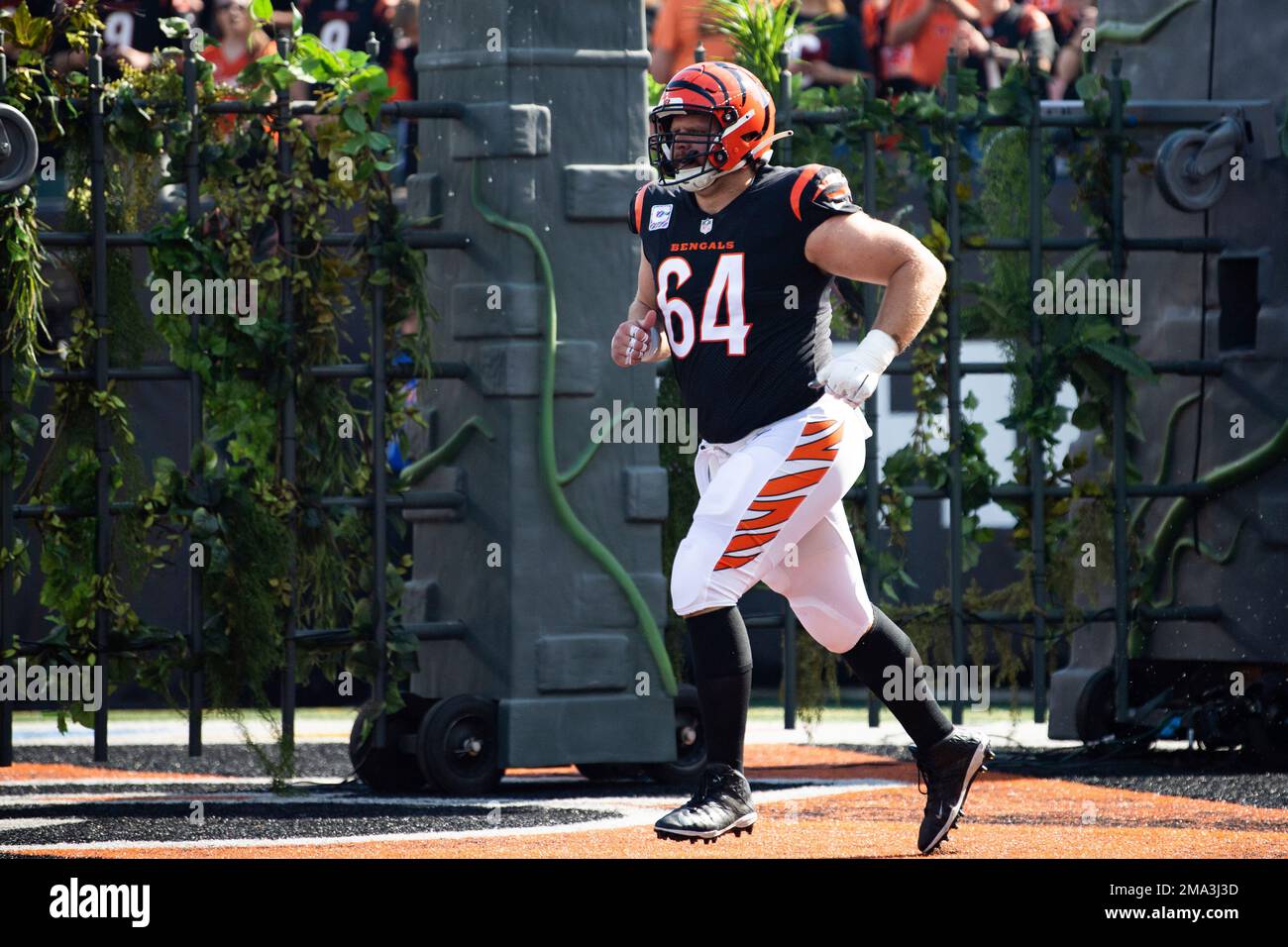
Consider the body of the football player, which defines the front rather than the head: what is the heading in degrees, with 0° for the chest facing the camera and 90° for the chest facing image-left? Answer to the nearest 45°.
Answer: approximately 45°

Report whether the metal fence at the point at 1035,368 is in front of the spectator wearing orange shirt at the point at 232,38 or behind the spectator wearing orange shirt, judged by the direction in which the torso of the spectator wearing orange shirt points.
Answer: in front

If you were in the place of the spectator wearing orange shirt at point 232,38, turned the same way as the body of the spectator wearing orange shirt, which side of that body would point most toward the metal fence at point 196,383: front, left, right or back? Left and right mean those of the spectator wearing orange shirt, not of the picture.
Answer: front

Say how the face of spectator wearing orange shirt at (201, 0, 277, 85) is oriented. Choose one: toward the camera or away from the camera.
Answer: toward the camera

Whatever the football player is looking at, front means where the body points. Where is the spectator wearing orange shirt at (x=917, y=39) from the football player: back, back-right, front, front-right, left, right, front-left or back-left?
back-right

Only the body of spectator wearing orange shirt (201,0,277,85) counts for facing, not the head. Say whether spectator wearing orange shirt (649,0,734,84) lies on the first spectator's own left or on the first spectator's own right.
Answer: on the first spectator's own left

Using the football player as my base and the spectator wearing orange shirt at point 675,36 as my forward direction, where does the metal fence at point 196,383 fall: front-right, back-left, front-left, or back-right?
front-left

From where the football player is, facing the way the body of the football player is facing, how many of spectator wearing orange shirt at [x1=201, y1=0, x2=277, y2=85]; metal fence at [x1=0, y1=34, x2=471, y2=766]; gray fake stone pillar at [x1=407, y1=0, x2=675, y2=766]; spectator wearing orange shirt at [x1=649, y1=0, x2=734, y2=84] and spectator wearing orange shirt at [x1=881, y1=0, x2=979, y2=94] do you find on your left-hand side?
0

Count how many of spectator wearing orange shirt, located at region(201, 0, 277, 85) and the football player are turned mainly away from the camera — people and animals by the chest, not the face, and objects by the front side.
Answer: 0

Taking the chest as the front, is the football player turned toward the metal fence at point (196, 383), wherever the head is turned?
no

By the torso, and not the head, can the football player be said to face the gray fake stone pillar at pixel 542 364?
no

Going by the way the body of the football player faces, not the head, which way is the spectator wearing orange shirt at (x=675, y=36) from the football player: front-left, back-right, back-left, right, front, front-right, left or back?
back-right

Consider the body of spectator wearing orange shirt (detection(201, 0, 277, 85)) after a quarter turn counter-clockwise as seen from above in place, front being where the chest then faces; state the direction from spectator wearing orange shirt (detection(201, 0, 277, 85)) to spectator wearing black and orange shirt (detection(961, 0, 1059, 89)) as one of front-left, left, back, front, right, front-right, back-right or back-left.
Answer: front

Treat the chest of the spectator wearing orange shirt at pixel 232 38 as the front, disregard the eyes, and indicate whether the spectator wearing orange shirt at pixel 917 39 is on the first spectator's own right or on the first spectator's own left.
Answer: on the first spectator's own left

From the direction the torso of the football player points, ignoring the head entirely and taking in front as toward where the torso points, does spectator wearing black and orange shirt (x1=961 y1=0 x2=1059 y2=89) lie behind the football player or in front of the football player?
behind

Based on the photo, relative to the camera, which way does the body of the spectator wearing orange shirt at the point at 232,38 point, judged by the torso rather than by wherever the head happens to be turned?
toward the camera
